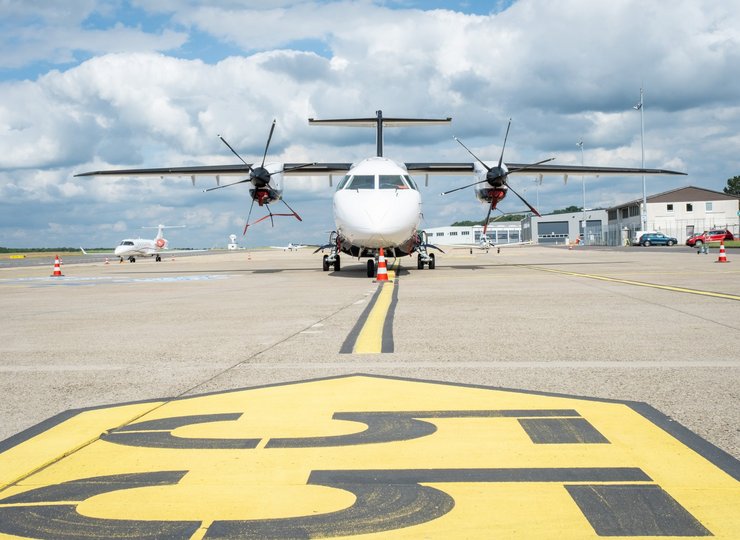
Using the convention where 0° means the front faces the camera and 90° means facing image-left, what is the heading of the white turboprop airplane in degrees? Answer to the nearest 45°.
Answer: approximately 0°
